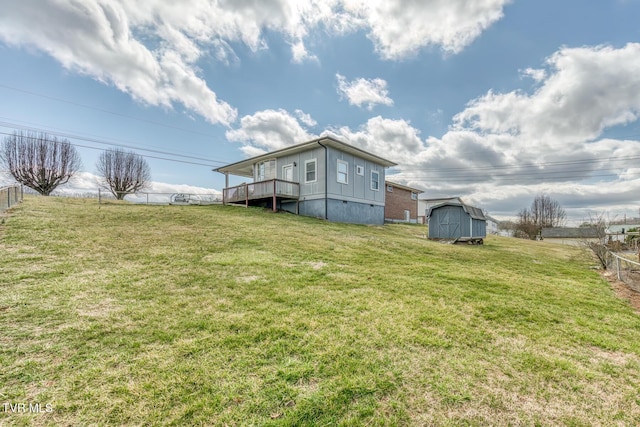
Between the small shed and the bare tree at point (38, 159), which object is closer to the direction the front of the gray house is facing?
the bare tree

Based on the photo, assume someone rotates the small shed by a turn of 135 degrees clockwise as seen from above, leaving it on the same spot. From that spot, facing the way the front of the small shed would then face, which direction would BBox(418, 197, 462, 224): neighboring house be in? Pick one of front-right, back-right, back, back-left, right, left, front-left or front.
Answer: front

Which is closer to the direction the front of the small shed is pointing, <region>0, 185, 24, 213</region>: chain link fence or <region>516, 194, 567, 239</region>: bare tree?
the chain link fence

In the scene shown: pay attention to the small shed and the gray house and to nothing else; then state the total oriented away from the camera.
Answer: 0

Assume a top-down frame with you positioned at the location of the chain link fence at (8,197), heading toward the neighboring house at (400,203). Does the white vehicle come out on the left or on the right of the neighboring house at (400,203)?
left

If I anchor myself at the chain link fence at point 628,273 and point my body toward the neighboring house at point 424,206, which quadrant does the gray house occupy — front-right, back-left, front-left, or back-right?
front-left

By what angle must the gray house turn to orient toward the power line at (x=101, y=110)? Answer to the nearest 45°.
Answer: approximately 45° to its right

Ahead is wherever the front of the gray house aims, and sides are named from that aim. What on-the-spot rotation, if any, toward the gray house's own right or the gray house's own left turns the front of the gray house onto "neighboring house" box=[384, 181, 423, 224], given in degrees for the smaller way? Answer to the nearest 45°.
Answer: approximately 180°

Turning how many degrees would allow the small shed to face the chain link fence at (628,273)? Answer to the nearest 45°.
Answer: approximately 90° to its left

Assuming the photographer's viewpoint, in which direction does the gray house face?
facing the viewer and to the left of the viewer

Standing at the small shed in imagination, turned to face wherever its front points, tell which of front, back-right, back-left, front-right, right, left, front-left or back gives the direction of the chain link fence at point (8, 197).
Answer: front

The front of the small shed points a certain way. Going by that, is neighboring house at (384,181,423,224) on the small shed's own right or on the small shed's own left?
on the small shed's own right

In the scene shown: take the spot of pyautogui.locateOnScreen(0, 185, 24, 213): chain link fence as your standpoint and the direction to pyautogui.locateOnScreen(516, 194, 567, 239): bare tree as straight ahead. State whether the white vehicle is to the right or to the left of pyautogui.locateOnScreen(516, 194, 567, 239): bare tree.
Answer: left
